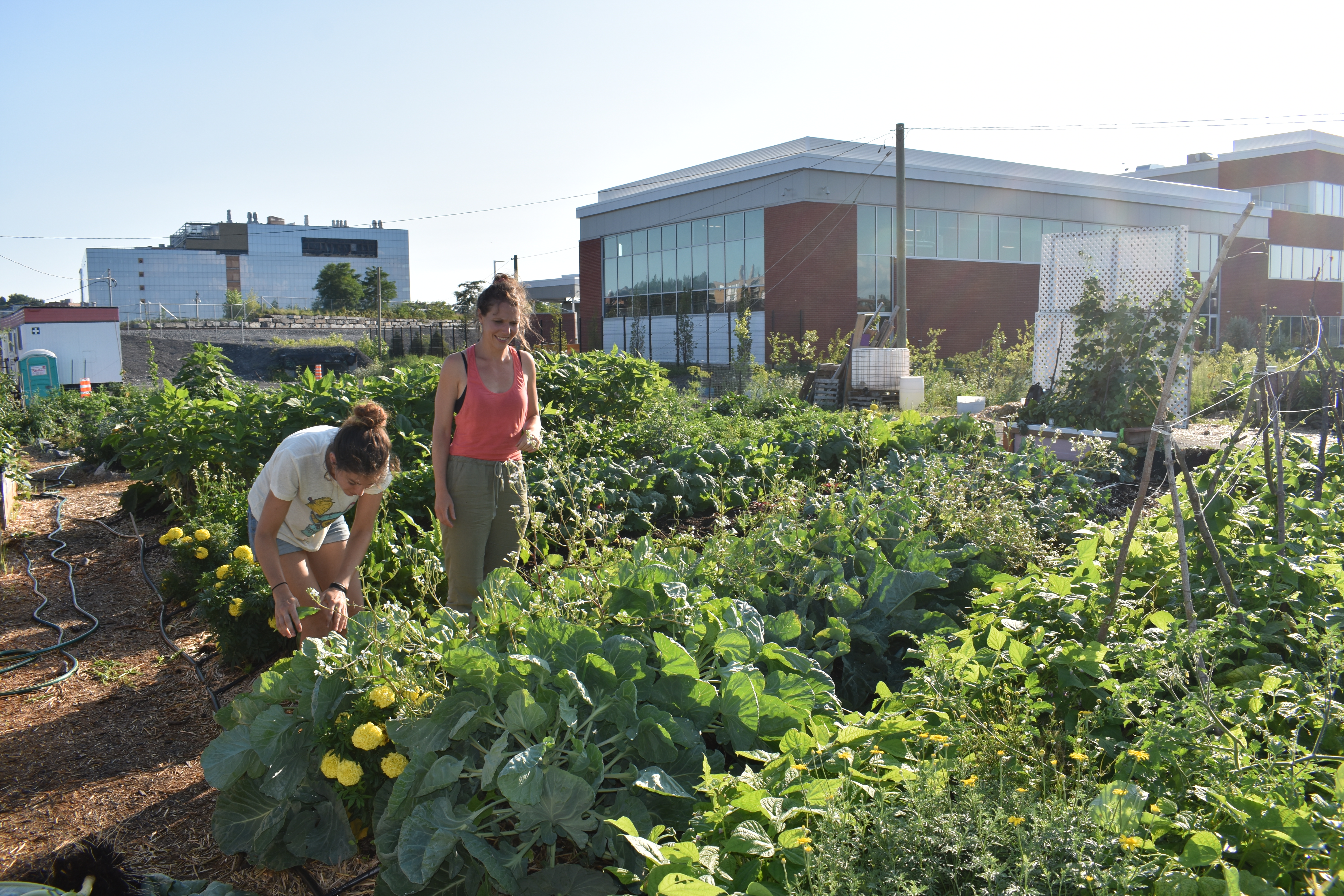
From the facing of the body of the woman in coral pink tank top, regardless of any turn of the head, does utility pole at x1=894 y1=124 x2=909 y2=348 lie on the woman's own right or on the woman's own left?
on the woman's own left

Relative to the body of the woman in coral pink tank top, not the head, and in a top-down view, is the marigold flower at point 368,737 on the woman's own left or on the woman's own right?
on the woman's own right

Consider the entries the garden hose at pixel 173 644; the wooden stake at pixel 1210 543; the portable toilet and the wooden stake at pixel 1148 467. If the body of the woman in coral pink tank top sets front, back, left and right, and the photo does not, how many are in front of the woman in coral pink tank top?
2

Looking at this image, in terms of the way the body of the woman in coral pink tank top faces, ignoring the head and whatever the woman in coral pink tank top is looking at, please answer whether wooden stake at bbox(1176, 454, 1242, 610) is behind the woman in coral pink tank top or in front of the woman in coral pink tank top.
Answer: in front

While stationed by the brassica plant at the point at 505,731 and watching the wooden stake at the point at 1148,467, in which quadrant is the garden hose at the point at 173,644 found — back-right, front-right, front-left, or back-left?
back-left

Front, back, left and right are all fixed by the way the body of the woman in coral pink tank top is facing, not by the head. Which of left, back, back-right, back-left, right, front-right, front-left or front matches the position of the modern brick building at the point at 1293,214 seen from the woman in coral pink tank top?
left

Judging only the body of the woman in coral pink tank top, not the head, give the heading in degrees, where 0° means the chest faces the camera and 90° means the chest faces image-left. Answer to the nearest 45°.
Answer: approximately 315°
